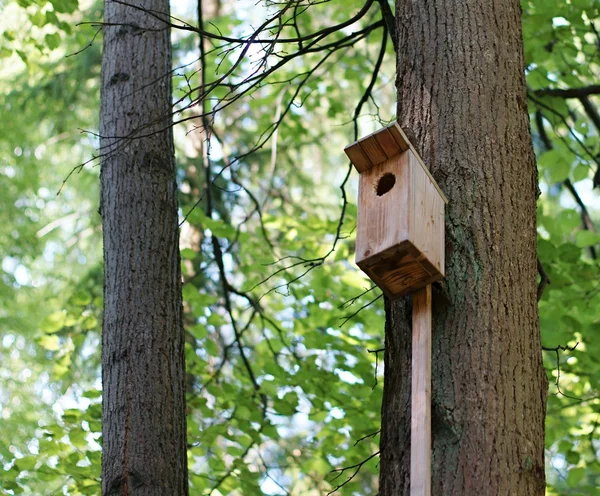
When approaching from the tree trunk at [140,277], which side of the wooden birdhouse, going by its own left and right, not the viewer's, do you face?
right

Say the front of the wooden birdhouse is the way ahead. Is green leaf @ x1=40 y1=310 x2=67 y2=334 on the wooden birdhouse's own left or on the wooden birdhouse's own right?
on the wooden birdhouse's own right

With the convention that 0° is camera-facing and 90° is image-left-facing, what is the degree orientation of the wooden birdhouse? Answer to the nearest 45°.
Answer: approximately 45°

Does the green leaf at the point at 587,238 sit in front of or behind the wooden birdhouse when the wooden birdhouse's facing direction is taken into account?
behind
